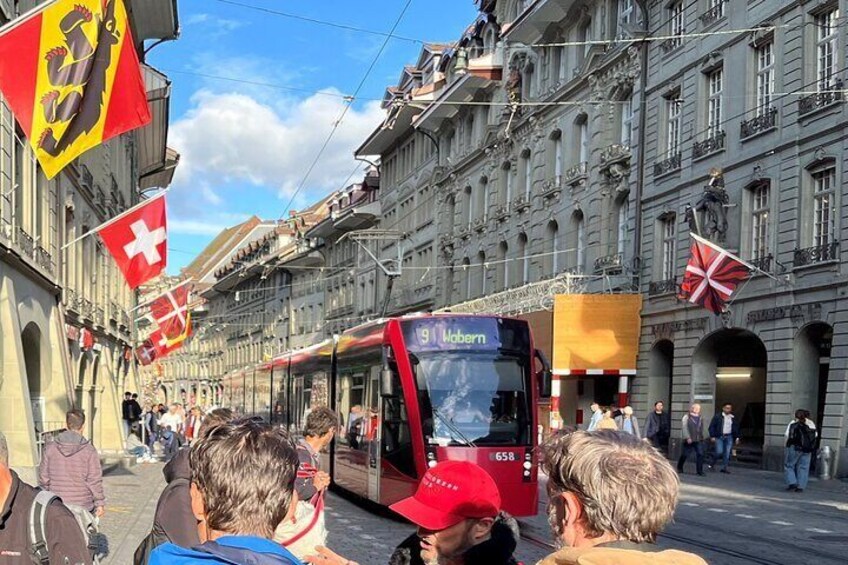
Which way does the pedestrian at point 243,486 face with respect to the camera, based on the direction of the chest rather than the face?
away from the camera

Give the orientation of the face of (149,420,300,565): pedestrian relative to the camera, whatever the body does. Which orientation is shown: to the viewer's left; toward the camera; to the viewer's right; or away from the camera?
away from the camera

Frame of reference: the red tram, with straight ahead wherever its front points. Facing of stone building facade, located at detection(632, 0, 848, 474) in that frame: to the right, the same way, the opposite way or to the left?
to the right

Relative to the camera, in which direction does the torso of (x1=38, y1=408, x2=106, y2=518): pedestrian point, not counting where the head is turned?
away from the camera

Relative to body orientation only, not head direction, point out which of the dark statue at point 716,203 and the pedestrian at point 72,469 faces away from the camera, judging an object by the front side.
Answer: the pedestrian

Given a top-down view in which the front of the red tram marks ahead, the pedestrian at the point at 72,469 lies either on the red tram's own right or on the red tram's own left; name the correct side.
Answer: on the red tram's own right
